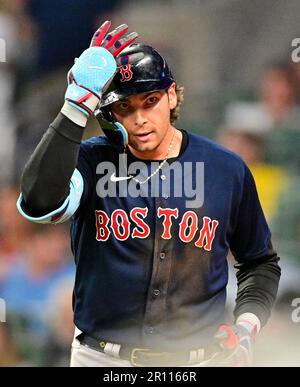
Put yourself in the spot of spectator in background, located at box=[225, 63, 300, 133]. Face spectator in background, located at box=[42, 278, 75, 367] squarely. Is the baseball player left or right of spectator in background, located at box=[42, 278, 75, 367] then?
left

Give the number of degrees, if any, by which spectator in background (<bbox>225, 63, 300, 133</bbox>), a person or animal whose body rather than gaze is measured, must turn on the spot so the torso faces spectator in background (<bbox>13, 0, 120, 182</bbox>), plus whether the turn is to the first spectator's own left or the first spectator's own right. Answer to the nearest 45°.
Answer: approximately 90° to the first spectator's own right

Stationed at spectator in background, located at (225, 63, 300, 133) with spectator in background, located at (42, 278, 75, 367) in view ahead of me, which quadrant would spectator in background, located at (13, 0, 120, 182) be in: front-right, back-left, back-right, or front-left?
front-right

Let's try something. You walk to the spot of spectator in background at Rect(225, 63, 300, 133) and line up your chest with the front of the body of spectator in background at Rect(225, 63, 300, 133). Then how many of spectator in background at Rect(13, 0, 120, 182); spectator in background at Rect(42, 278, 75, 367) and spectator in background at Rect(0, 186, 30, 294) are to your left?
0

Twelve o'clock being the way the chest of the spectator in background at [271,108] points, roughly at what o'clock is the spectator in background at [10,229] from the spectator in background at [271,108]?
the spectator in background at [10,229] is roughly at 2 o'clock from the spectator in background at [271,108].

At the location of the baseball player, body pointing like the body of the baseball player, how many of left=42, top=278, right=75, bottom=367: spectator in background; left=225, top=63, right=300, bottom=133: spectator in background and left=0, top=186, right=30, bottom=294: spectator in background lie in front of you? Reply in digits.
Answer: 0

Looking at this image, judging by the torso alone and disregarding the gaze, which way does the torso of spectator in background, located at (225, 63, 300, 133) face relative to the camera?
toward the camera

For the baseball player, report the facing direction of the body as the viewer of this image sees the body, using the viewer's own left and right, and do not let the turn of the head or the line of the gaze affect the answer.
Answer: facing the viewer

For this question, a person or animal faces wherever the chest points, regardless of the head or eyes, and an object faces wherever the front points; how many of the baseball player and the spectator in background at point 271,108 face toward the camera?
2

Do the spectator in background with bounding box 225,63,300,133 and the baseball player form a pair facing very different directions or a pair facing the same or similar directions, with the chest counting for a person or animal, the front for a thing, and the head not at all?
same or similar directions

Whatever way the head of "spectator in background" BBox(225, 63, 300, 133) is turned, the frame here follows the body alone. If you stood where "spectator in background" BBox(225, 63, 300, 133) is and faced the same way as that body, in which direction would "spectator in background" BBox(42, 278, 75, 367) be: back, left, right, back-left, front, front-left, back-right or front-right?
front-right

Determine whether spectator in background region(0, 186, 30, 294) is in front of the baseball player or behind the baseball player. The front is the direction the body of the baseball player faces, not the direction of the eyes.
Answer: behind

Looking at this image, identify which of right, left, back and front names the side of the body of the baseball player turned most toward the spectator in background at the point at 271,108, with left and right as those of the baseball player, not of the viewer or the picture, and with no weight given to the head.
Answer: back

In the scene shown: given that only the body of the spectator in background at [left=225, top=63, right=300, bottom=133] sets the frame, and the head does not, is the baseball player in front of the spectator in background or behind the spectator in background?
in front
